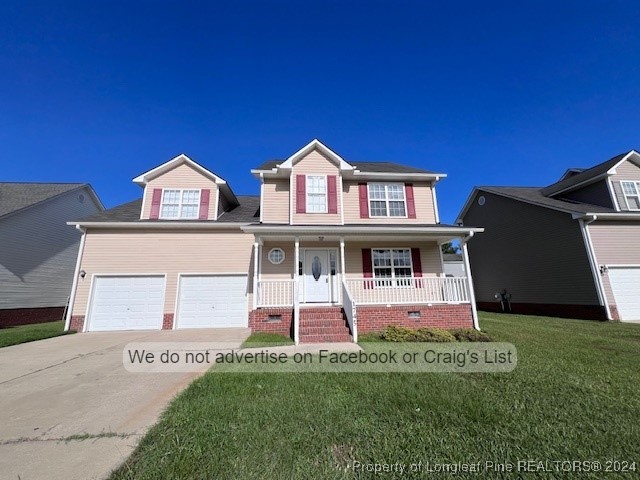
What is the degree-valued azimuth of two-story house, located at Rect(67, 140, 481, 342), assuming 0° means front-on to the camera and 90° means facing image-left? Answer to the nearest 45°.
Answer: approximately 0°

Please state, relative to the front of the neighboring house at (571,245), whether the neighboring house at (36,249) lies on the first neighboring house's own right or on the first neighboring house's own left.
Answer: on the first neighboring house's own right

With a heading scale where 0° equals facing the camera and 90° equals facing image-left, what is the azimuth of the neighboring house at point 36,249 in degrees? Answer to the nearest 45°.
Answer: approximately 45°

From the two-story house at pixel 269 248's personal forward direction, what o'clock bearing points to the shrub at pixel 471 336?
The shrub is roughly at 10 o'clock from the two-story house.

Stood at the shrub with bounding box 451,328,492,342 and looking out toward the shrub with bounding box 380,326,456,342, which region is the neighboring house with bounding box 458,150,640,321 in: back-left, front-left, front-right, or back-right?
back-right

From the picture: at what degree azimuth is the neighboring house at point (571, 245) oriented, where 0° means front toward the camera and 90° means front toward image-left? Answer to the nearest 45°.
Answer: approximately 315°

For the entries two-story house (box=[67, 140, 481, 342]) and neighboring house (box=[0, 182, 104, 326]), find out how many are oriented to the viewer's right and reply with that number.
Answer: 0

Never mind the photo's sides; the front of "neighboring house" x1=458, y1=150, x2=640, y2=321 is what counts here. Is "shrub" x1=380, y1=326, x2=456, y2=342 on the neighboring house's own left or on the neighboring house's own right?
on the neighboring house's own right

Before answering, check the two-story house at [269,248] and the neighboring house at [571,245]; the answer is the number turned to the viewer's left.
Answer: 0

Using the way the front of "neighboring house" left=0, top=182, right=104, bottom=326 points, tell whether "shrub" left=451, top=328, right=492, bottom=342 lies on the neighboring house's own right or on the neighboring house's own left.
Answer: on the neighboring house's own left

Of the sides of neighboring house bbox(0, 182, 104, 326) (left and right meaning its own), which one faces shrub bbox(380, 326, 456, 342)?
left

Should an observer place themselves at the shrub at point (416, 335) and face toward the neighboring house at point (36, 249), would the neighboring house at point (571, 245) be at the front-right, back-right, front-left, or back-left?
back-right
